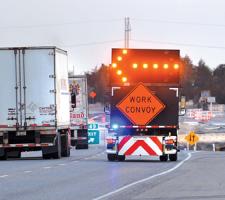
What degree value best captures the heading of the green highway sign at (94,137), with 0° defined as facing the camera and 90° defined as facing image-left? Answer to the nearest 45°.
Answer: approximately 0°

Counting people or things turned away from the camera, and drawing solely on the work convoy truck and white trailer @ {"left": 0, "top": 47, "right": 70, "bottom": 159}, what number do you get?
2

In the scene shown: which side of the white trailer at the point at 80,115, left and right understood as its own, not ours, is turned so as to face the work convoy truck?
back

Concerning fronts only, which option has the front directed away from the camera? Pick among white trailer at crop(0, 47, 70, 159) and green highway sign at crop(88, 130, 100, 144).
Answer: the white trailer

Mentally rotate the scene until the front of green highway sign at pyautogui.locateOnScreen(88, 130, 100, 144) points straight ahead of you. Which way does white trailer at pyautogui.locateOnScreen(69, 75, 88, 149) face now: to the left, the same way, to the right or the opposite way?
the opposite way

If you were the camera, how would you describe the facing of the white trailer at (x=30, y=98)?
facing away from the viewer

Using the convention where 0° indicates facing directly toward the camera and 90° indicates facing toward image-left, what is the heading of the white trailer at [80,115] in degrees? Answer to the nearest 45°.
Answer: approximately 180°

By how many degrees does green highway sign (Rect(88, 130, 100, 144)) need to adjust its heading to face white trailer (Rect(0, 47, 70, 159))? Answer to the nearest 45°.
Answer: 0° — it already faces it

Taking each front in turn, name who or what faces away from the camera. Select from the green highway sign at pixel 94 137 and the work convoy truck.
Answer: the work convoy truck

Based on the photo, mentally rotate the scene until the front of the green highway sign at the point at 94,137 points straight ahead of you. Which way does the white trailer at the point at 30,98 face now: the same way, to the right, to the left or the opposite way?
the opposite way

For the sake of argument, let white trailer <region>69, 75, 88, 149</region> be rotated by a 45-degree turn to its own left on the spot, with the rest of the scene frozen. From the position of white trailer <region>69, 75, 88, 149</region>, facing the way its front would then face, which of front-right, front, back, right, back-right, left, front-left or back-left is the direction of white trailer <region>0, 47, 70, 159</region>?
back-left

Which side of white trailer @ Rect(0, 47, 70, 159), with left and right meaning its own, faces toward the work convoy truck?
right

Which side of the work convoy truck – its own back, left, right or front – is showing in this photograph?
back
